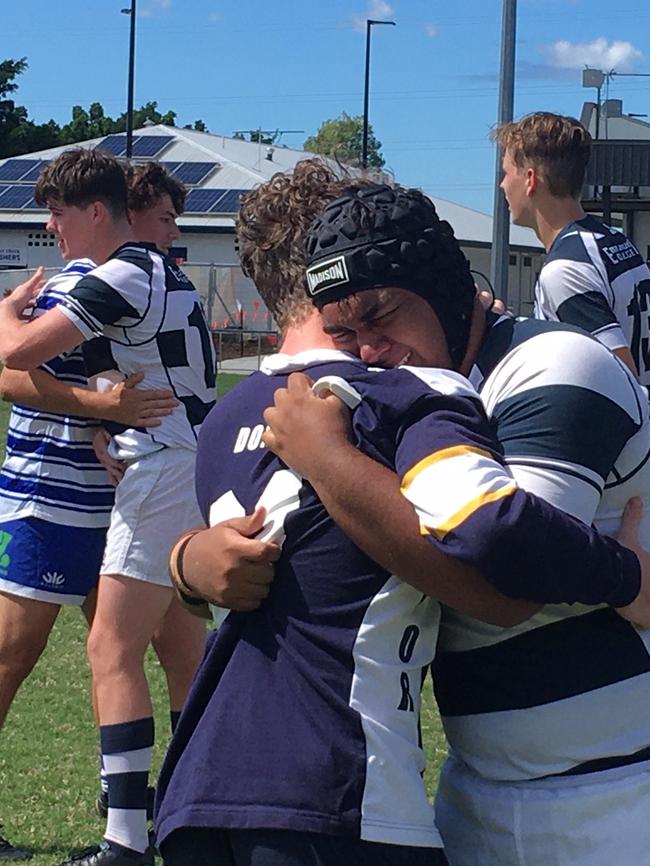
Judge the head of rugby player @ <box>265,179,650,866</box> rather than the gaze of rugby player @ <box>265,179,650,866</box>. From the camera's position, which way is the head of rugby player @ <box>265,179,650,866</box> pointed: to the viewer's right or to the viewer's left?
to the viewer's left

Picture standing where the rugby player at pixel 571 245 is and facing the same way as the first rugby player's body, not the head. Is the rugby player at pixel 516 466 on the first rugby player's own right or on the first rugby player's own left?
on the first rugby player's own left

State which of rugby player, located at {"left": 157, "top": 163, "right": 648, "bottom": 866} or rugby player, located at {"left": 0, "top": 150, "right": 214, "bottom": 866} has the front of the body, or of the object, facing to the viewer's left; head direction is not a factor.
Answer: rugby player, located at {"left": 0, "top": 150, "right": 214, "bottom": 866}

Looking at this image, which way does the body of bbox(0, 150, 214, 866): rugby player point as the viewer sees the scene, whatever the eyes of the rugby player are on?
to the viewer's left

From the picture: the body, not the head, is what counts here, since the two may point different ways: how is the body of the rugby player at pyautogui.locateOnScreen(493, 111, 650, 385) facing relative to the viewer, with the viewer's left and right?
facing away from the viewer and to the left of the viewer

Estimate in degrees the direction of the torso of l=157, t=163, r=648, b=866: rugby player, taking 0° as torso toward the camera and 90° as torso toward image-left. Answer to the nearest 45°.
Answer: approximately 225°

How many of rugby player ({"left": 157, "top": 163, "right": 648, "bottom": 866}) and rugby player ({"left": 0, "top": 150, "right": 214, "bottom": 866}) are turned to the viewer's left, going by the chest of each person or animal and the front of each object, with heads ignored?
1

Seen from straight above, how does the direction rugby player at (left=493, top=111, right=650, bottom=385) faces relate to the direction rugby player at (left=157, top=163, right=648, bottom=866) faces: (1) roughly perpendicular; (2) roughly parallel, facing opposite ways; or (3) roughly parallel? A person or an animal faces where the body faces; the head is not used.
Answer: roughly perpendicular

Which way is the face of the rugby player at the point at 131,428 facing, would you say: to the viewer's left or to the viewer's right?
to the viewer's left

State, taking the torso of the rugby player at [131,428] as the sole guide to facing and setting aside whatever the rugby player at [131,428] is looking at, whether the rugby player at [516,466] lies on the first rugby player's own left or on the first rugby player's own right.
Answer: on the first rugby player's own left
